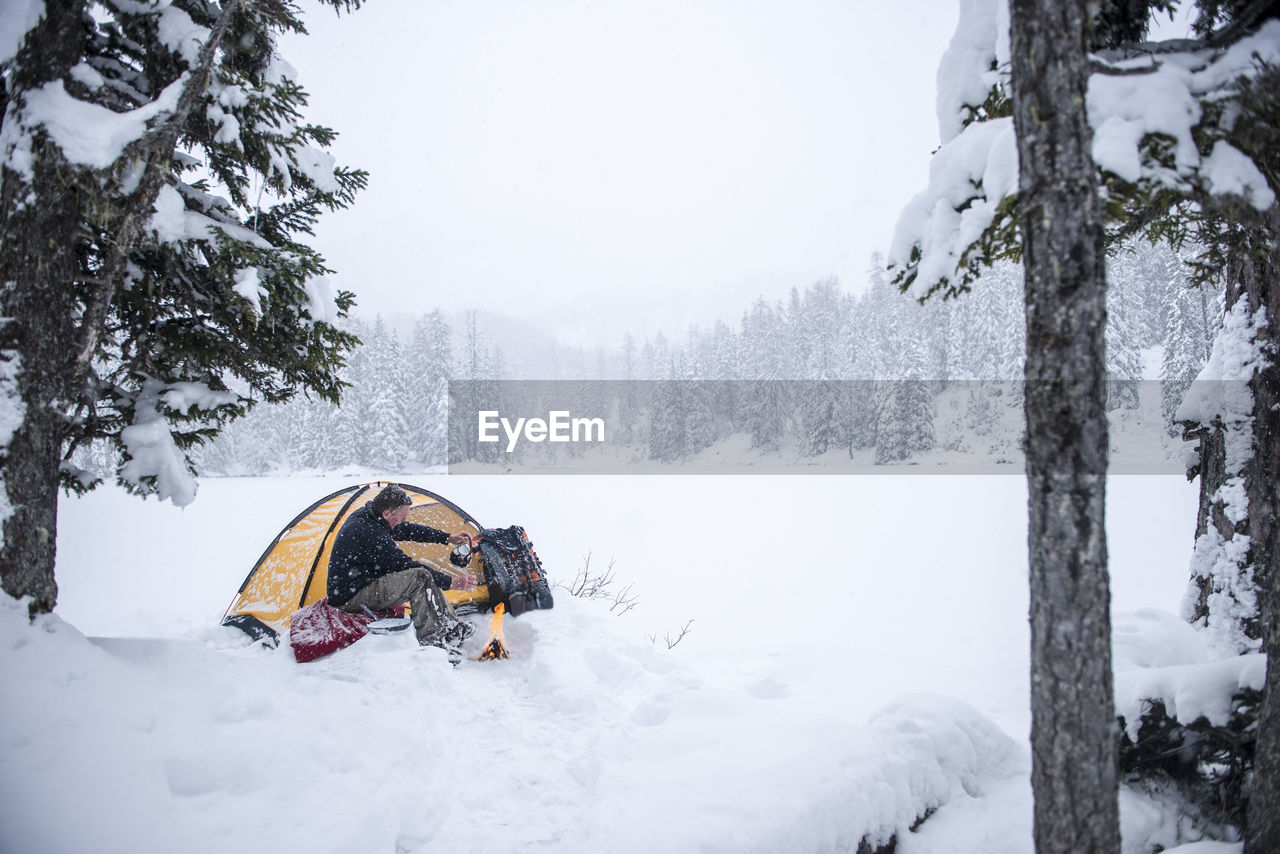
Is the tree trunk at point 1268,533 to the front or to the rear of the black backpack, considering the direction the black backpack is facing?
to the front

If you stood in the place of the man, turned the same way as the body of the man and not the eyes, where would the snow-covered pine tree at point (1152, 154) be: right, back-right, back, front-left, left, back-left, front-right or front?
front-right

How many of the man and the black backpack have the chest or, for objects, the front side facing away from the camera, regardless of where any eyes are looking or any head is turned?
0

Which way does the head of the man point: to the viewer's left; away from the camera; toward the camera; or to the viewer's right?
to the viewer's right

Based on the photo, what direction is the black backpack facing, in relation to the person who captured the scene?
facing the viewer and to the right of the viewer

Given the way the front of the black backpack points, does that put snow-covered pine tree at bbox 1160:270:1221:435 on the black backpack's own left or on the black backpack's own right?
on the black backpack's own left

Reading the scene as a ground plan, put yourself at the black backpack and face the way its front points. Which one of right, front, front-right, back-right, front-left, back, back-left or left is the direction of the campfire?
front-right

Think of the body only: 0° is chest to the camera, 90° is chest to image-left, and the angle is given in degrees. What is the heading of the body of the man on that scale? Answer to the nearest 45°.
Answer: approximately 270°

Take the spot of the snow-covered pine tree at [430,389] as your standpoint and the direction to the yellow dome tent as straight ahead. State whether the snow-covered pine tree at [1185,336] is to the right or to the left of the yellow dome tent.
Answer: left

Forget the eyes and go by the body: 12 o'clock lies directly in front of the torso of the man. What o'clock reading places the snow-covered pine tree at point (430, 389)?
The snow-covered pine tree is roughly at 9 o'clock from the man.

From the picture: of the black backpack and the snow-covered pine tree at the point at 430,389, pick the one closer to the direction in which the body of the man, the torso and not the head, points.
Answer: the black backpack
